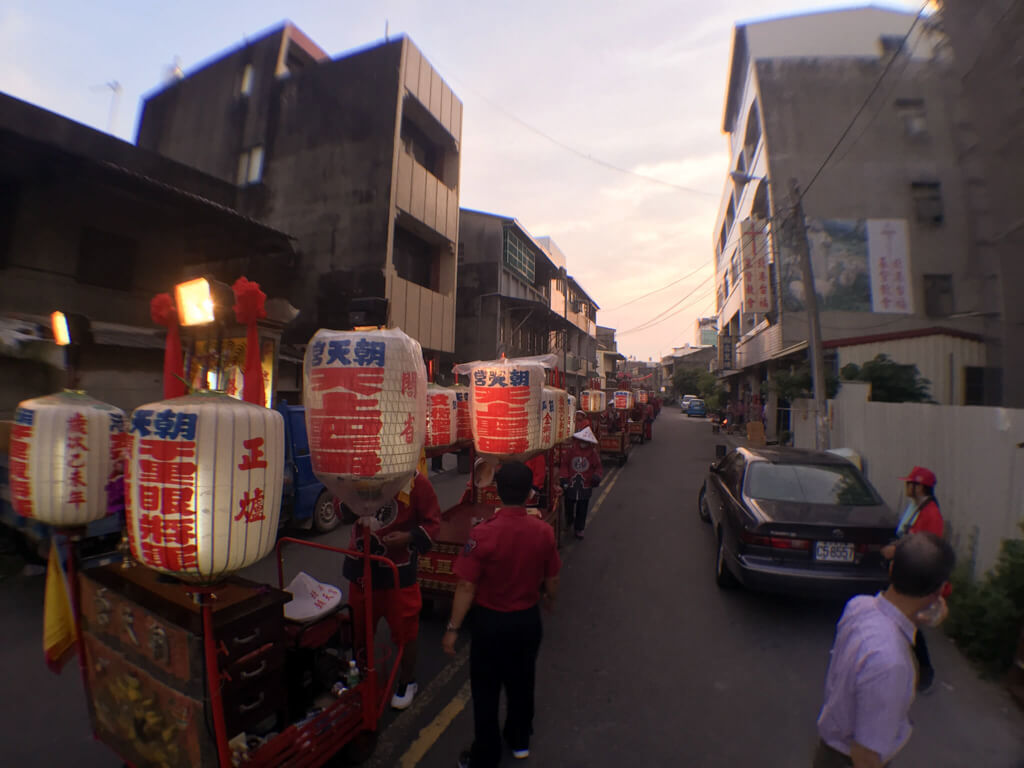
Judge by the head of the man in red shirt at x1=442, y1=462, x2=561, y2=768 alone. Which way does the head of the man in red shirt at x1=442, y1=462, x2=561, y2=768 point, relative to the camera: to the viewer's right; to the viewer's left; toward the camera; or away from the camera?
away from the camera

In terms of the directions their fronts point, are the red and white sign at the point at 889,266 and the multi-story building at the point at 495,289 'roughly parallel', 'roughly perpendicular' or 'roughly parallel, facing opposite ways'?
roughly perpendicular

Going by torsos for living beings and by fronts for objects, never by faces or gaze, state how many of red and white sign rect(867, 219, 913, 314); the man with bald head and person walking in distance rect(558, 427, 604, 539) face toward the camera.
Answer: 2

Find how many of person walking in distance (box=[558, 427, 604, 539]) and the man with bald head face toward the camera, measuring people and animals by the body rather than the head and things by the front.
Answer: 1

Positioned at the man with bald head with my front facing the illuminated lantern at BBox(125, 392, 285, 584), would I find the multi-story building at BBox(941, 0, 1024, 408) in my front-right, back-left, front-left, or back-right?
back-right

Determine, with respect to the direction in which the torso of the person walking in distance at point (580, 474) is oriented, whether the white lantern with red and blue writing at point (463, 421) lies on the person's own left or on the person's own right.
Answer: on the person's own right

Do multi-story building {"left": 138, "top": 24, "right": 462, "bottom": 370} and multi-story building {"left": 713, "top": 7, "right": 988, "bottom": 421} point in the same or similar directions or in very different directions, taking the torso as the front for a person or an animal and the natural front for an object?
very different directions
